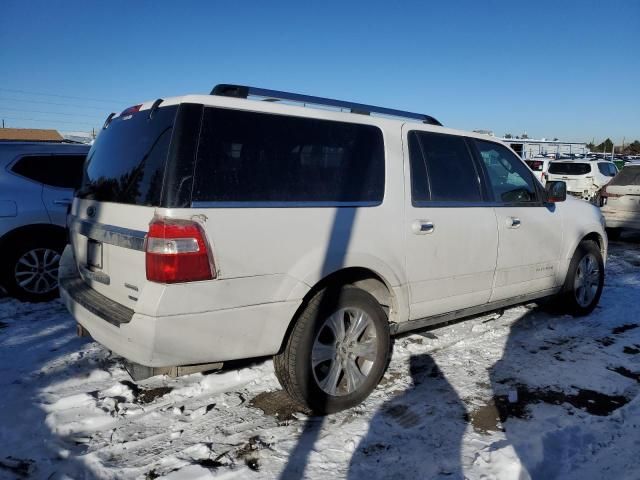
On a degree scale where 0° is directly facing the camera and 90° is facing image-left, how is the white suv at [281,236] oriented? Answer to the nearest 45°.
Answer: approximately 225°

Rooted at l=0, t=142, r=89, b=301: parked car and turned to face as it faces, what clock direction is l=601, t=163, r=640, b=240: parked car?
l=601, t=163, r=640, b=240: parked car is roughly at 12 o'clock from l=0, t=142, r=89, b=301: parked car.

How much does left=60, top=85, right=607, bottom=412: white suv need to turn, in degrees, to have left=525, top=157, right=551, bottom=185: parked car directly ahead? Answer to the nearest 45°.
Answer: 0° — it already faces it

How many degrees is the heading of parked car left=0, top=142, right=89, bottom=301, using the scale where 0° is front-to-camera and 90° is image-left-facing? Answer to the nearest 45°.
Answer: approximately 270°
